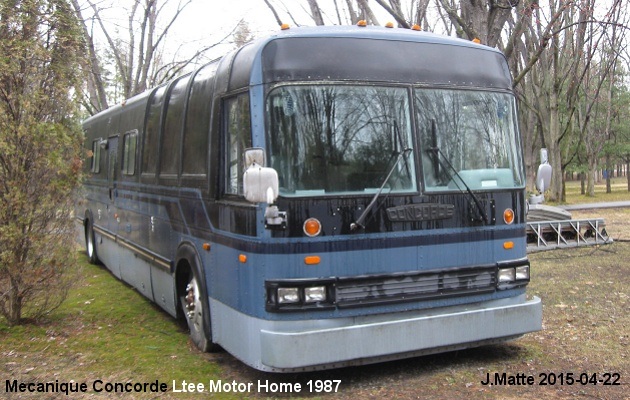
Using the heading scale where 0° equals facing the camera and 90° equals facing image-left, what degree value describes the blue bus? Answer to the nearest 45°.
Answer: approximately 315°

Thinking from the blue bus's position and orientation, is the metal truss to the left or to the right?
on its left
